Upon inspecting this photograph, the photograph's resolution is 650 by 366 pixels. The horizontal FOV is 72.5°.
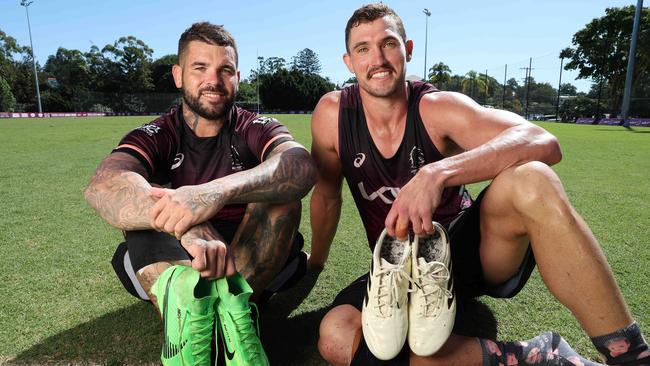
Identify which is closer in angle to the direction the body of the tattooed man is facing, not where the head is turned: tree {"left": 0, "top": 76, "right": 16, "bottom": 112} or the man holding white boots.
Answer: the man holding white boots

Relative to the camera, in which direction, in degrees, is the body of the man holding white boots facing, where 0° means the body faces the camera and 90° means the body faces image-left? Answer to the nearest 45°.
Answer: approximately 0°

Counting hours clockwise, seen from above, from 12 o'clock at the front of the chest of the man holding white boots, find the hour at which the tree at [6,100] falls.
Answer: The tree is roughly at 4 o'clock from the man holding white boots.

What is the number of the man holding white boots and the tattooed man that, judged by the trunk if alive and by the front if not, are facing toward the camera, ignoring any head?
2

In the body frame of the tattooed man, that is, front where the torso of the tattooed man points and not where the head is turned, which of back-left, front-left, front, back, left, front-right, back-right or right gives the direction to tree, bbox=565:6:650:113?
back-left

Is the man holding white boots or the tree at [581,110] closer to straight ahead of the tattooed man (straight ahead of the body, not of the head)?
the man holding white boots

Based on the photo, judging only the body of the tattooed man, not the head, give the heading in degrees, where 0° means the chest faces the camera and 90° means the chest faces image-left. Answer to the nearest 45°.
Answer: approximately 0°

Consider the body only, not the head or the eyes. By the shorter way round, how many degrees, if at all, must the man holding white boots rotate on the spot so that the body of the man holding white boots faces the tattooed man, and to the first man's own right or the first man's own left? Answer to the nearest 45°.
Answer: approximately 90° to the first man's own right
